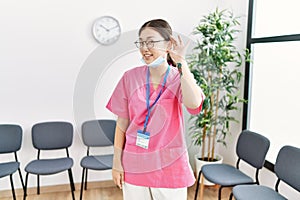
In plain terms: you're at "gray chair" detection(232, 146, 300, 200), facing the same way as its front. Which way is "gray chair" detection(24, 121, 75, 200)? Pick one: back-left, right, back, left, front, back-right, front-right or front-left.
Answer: front-right

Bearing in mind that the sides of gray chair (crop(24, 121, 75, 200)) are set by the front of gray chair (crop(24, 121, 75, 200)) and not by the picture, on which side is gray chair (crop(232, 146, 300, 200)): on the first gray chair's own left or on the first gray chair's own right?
on the first gray chair's own left

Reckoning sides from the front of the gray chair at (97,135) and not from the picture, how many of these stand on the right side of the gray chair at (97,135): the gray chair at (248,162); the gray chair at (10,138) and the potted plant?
1

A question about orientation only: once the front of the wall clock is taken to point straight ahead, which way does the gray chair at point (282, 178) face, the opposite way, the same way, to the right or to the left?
to the right

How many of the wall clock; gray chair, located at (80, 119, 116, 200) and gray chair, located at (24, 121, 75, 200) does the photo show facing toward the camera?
3

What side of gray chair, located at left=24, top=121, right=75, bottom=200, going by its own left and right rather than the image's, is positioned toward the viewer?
front

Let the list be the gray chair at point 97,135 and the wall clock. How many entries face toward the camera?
2

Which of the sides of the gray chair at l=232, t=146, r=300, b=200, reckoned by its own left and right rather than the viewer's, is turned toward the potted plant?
right

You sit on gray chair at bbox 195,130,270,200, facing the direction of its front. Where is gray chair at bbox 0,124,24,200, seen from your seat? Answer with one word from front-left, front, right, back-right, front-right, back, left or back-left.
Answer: front-right

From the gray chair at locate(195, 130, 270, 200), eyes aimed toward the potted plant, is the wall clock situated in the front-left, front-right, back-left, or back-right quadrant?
front-left

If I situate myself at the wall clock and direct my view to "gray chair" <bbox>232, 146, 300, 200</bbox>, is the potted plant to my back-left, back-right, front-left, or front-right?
front-left

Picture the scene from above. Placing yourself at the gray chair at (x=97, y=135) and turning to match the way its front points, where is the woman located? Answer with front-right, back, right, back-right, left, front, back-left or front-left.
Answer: front

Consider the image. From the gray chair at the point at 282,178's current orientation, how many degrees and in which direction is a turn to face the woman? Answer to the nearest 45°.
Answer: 0° — it already faces them

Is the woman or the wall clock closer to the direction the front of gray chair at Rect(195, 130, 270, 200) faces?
the woman

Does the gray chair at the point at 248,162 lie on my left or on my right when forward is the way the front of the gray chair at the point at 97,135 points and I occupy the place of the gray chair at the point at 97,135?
on my left

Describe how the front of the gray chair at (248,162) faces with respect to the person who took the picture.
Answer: facing the viewer and to the left of the viewer

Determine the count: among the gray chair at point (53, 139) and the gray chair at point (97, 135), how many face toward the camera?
2

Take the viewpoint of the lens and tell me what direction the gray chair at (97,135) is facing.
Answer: facing the viewer
